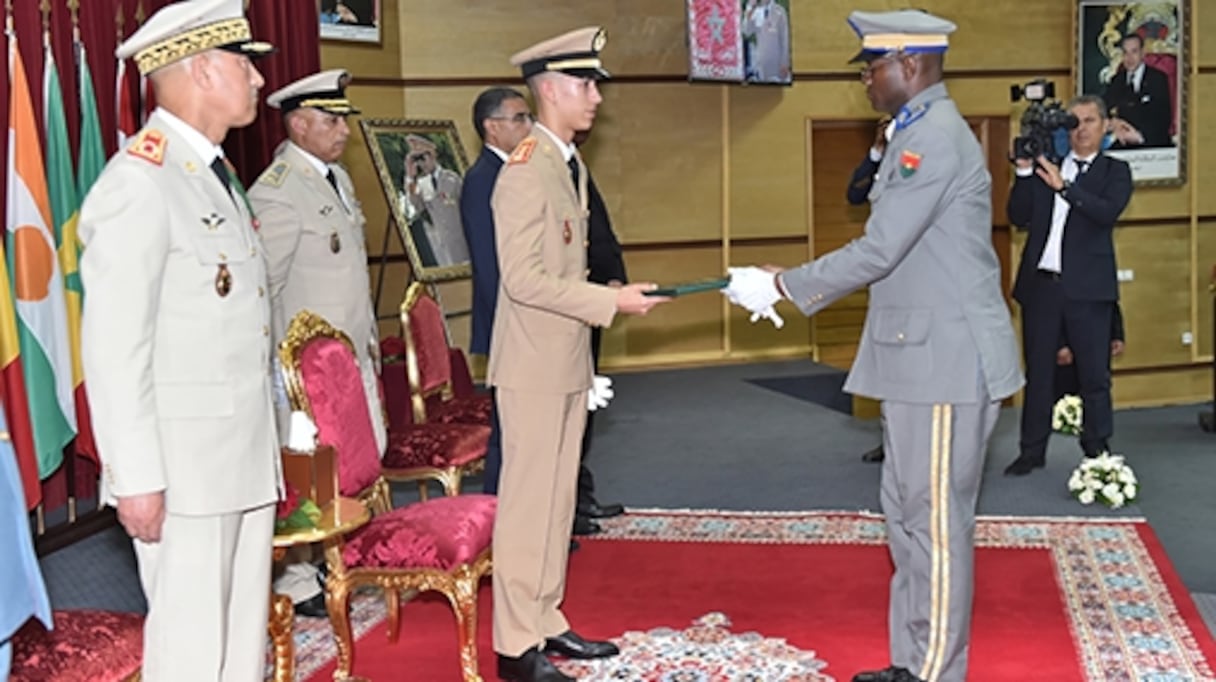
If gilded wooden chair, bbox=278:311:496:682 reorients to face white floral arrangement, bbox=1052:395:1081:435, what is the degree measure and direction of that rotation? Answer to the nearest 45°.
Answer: approximately 90° to its left

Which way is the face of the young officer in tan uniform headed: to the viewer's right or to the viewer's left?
to the viewer's right

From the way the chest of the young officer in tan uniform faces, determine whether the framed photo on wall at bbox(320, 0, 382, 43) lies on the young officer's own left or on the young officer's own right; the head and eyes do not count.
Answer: on the young officer's own left

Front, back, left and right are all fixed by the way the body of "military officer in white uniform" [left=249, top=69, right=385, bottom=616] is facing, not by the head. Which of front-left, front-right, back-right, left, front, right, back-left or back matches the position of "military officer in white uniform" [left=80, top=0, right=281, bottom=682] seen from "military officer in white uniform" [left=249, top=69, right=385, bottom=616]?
front-right

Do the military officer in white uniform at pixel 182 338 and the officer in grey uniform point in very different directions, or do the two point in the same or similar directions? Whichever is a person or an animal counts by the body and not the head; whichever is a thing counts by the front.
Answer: very different directions

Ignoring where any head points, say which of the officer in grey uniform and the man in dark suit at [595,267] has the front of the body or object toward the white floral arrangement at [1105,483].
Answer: the man in dark suit

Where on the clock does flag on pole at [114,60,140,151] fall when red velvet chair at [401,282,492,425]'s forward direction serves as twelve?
The flag on pole is roughly at 5 o'clock from the red velvet chair.

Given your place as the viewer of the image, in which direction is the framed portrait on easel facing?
facing the viewer and to the right of the viewer

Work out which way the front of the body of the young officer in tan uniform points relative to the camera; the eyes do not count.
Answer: to the viewer's right

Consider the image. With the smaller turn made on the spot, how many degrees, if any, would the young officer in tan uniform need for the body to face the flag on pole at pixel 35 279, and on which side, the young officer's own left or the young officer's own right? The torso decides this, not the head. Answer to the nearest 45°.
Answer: approximately 135° to the young officer's own left

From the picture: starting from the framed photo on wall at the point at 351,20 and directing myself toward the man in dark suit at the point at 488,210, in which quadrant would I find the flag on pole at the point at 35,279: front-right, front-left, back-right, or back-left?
front-right

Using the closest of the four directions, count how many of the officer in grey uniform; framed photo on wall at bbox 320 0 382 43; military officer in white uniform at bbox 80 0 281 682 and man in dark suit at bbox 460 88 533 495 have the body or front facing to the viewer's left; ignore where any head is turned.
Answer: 1

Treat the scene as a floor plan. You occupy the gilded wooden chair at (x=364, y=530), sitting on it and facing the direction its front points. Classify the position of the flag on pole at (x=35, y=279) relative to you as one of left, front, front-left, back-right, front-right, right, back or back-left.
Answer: back

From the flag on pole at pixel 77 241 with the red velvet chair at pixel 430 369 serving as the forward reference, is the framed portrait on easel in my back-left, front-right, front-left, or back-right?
front-left
